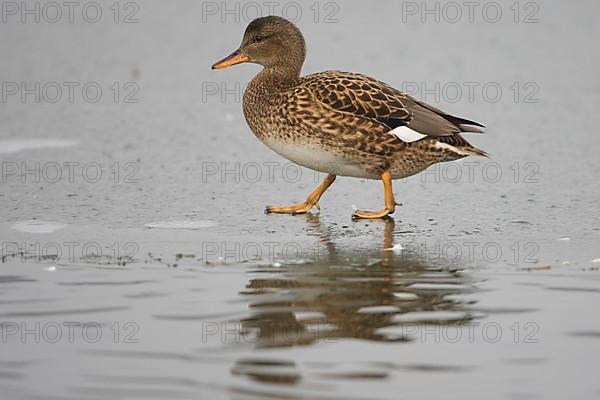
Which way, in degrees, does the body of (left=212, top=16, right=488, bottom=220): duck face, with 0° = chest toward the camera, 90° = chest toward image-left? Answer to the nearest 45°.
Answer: approximately 90°
